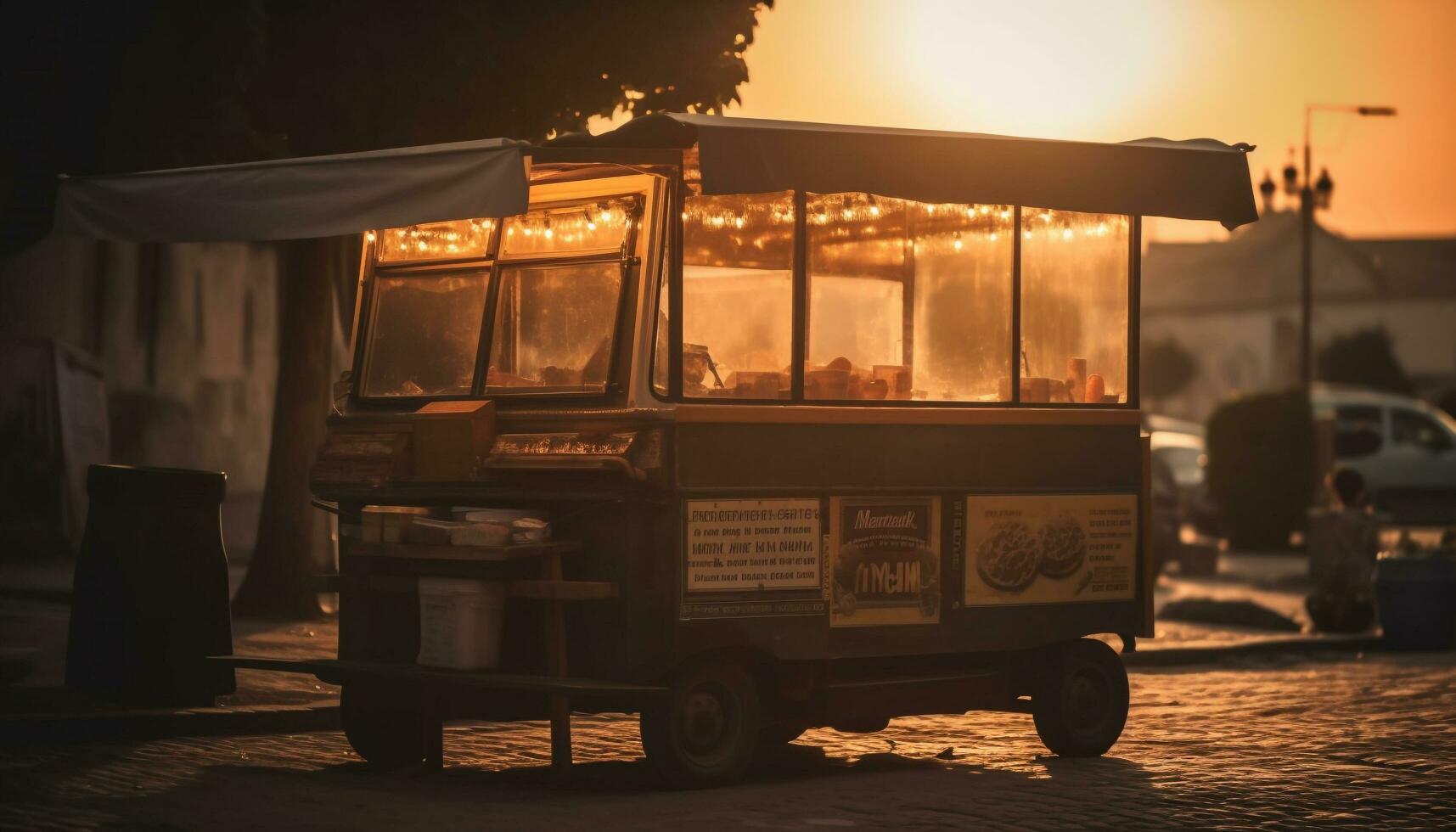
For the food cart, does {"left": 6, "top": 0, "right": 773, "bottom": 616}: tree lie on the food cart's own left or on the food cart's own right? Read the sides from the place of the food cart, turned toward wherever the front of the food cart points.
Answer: on the food cart's own right

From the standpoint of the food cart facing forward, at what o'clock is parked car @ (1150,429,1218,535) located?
The parked car is roughly at 5 o'clock from the food cart.

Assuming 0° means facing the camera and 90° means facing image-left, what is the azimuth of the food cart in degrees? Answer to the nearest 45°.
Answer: approximately 45°

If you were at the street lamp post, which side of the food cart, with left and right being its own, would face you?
back

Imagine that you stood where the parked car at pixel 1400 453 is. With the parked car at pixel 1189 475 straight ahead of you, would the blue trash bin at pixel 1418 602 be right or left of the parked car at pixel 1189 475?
left

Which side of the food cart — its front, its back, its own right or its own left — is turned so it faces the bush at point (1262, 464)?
back

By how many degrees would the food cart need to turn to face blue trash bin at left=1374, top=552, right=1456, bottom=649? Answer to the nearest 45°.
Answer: approximately 180°

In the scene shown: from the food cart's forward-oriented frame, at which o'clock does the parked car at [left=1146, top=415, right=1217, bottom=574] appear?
The parked car is roughly at 5 o'clock from the food cart.
